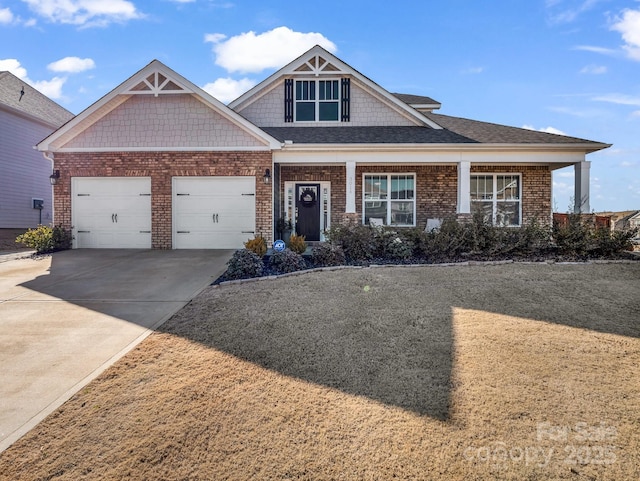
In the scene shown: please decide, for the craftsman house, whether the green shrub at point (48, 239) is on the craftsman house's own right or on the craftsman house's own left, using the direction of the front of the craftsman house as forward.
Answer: on the craftsman house's own right

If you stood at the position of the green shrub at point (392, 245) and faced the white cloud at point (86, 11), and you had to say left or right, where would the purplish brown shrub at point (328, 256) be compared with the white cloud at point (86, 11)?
left

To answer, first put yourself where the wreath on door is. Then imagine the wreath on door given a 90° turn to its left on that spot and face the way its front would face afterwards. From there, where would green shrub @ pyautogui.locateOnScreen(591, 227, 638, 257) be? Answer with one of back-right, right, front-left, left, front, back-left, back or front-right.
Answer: front-right

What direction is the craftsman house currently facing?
toward the camera

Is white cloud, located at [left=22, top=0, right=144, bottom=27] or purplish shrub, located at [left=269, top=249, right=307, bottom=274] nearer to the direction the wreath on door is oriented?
the purplish shrub

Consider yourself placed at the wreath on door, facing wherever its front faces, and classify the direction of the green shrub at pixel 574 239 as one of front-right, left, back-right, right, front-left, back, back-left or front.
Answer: front-left

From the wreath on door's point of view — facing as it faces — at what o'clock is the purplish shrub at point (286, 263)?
The purplish shrub is roughly at 12 o'clock from the wreath on door.

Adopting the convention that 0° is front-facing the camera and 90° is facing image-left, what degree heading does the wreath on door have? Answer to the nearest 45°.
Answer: approximately 0°
